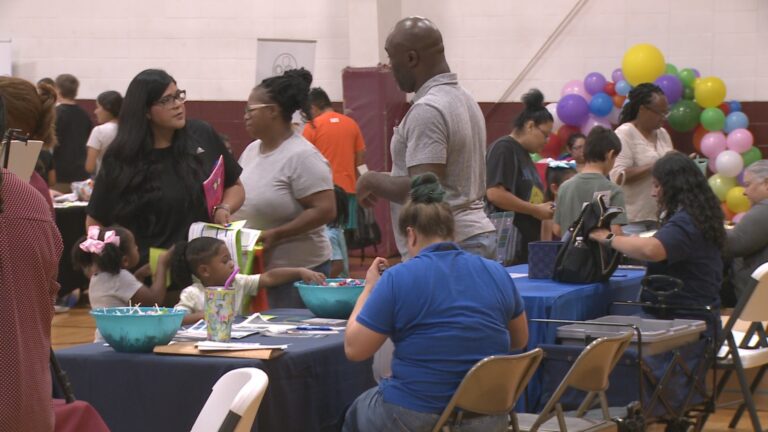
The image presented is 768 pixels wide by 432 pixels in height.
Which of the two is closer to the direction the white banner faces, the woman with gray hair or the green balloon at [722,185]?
the woman with gray hair

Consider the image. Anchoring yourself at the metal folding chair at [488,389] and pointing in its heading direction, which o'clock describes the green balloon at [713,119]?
The green balloon is roughly at 2 o'clock from the metal folding chair.

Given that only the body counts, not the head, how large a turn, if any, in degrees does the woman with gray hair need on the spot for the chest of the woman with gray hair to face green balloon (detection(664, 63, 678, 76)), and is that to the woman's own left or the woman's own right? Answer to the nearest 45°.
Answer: approximately 90° to the woman's own right

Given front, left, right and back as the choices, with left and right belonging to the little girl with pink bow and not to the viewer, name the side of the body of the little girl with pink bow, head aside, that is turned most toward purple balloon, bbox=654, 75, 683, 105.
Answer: front

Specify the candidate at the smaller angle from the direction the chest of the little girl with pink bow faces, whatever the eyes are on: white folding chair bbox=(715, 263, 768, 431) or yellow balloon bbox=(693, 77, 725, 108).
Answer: the yellow balloon

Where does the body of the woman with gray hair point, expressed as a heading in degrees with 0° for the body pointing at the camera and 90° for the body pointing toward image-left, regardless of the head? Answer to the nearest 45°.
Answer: approximately 90°

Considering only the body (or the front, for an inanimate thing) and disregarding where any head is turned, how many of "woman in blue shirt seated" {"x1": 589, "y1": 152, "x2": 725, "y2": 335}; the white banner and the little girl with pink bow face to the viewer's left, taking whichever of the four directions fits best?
1

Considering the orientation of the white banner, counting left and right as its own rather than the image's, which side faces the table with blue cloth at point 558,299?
front

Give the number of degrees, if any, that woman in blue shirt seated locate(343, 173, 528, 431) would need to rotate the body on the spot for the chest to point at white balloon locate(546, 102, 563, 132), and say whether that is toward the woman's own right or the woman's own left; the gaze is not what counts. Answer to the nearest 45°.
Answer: approximately 45° to the woman's own right

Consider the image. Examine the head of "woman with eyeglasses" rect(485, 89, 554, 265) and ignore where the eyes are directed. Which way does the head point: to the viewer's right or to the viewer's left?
to the viewer's right

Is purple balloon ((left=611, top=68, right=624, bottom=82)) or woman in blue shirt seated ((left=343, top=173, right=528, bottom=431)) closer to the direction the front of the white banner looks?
the woman in blue shirt seated

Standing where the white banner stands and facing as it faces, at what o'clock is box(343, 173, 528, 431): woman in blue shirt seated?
The woman in blue shirt seated is roughly at 12 o'clock from the white banner.

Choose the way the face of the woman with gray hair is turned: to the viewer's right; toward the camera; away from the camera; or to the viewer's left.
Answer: to the viewer's left

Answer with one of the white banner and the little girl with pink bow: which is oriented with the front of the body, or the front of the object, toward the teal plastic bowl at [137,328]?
the white banner

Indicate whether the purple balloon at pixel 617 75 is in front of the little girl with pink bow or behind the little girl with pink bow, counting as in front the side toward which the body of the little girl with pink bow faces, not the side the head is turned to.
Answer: in front

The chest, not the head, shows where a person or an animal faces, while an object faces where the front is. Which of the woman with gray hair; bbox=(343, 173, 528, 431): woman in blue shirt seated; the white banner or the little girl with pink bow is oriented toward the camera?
the white banner

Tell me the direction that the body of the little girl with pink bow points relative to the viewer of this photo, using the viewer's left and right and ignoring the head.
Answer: facing away from the viewer and to the right of the viewer
